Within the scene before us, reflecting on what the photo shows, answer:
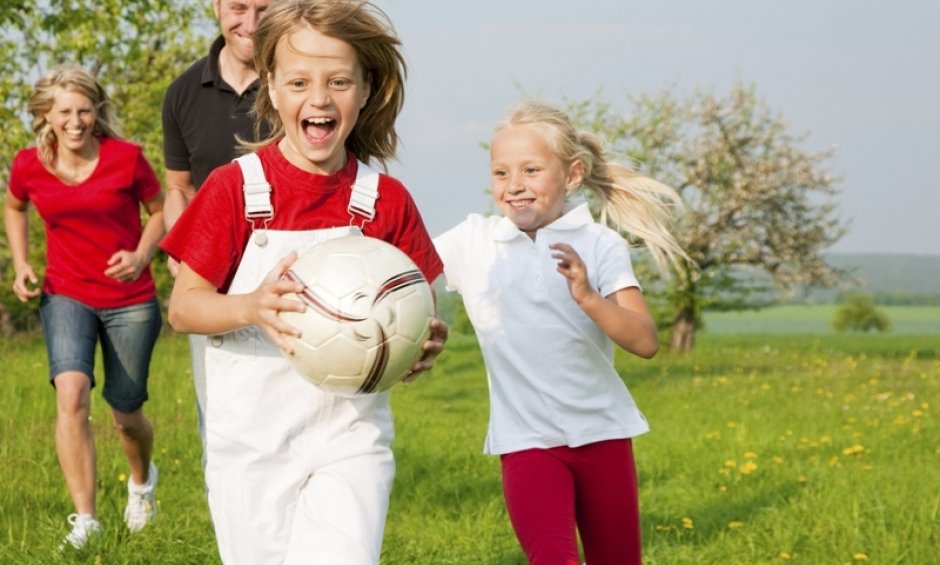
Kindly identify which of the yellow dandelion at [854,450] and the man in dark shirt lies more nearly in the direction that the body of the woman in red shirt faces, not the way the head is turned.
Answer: the man in dark shirt

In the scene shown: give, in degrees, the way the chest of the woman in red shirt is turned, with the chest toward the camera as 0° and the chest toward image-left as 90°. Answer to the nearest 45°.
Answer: approximately 0°

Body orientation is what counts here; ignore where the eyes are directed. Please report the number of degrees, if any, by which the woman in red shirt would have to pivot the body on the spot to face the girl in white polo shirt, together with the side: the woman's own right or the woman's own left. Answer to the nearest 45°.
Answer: approximately 45° to the woman's own left

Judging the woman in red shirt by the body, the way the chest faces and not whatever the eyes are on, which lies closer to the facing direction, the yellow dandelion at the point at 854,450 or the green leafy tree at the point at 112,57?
the yellow dandelion

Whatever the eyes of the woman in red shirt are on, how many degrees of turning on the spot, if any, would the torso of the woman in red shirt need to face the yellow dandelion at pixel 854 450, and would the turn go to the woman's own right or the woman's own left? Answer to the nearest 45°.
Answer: approximately 90° to the woman's own left

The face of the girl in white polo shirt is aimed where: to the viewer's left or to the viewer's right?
to the viewer's left

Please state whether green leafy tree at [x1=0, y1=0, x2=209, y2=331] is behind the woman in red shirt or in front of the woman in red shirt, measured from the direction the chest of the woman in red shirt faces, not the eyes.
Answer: behind
